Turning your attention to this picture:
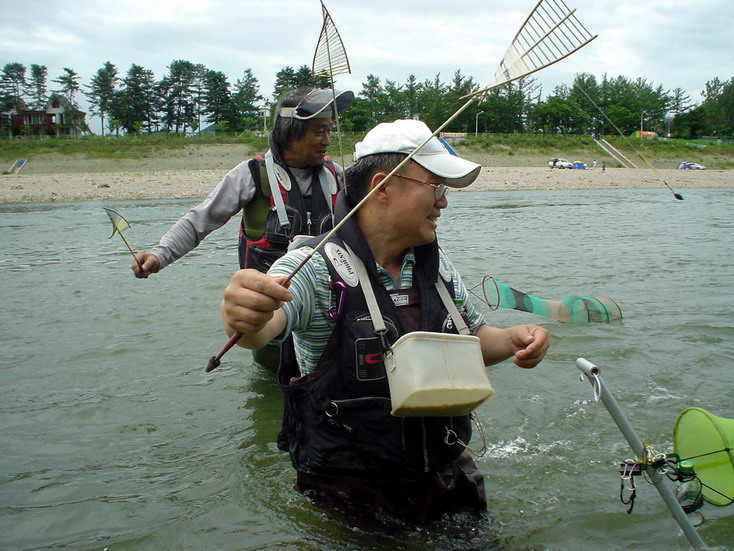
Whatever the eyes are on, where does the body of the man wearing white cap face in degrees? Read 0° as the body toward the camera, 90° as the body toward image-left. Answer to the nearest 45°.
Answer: approximately 315°

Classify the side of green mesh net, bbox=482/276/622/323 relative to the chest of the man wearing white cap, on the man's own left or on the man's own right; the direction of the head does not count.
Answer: on the man's own left

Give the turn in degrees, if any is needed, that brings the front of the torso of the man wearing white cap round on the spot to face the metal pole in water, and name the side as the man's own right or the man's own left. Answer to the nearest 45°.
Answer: approximately 45° to the man's own left

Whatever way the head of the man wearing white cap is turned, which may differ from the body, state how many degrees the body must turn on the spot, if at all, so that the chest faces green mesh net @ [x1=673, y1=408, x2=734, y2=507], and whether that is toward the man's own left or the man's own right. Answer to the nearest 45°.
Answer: approximately 45° to the man's own left
